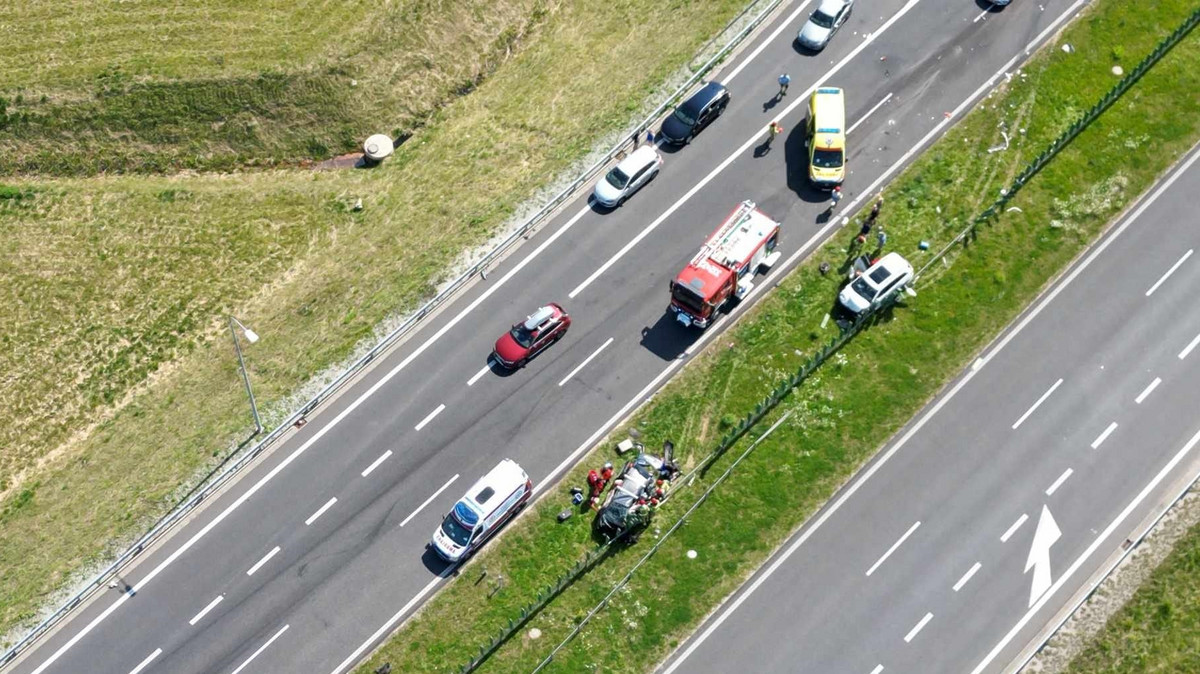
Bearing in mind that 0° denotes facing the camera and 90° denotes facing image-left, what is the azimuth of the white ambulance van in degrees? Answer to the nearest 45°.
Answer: approximately 45°
